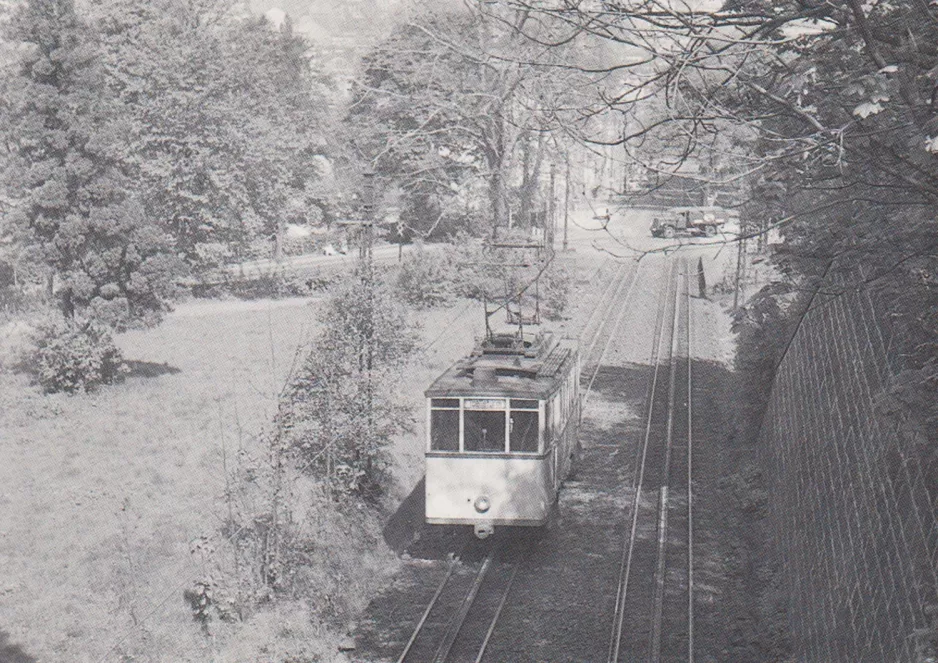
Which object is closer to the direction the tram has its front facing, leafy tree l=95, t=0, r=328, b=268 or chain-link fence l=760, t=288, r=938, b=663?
the chain-link fence

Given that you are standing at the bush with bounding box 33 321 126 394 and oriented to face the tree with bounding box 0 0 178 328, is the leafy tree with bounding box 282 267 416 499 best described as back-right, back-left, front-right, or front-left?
back-right

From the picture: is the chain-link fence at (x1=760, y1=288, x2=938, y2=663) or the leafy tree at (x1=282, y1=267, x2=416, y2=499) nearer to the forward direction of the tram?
the chain-link fence

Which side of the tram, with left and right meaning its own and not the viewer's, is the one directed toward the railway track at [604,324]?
back

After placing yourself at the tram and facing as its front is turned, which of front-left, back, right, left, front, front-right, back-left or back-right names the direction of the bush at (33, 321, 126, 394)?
back-right

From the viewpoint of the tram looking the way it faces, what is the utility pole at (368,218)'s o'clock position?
The utility pole is roughly at 5 o'clock from the tram.

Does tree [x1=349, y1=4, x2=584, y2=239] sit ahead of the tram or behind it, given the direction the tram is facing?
behind

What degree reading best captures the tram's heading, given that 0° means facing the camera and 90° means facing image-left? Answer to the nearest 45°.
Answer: approximately 0°
